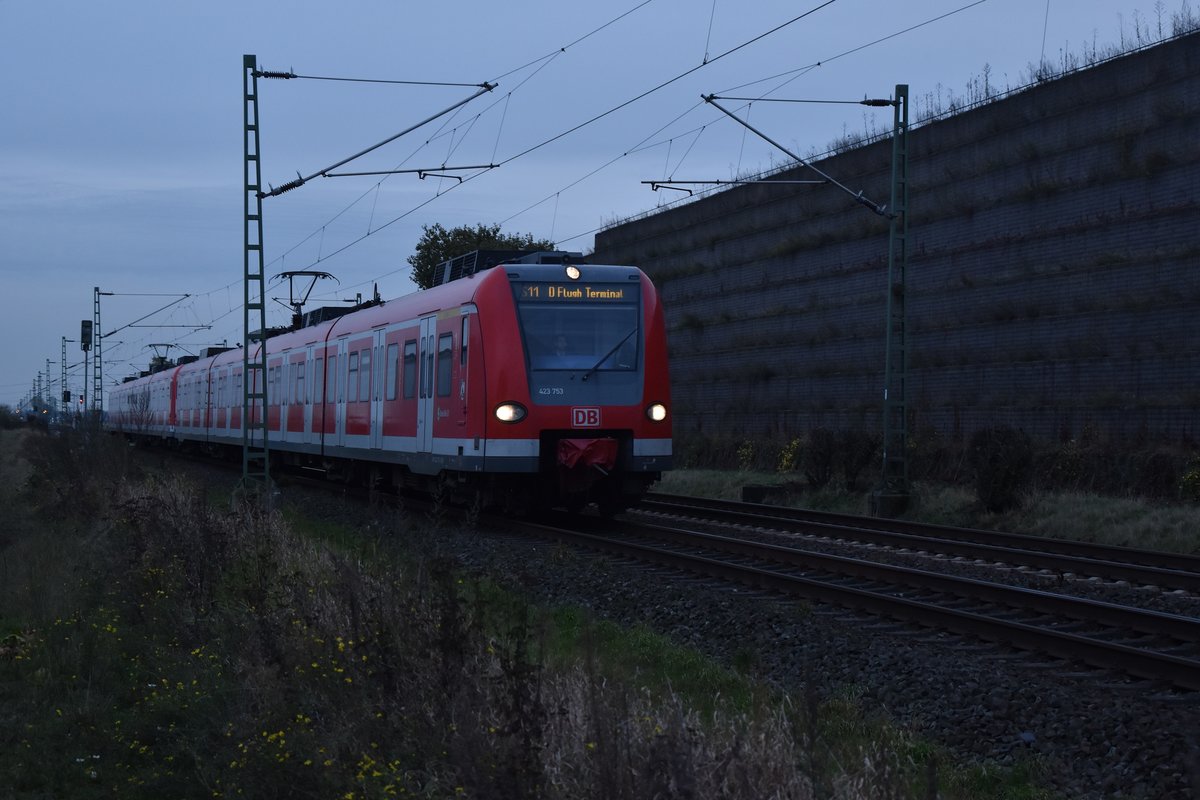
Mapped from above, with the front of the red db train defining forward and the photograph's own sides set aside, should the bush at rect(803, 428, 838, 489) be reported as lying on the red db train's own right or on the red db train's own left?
on the red db train's own left

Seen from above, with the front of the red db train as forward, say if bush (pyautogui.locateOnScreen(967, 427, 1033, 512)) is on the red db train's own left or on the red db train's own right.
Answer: on the red db train's own left

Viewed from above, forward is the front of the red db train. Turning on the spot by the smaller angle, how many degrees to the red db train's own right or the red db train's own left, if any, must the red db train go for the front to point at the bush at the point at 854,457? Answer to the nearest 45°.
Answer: approximately 90° to the red db train's own left

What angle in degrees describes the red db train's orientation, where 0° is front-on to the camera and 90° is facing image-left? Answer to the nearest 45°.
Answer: approximately 315°
